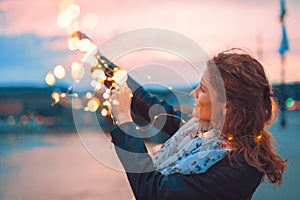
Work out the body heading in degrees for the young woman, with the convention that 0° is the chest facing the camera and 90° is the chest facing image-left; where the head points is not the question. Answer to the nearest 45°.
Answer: approximately 90°

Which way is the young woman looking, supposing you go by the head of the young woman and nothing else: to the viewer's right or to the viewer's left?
to the viewer's left
